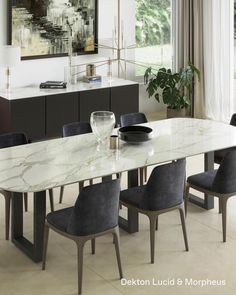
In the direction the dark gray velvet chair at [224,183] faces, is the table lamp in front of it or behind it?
in front

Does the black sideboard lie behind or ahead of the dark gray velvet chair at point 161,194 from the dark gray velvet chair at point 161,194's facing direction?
ahead

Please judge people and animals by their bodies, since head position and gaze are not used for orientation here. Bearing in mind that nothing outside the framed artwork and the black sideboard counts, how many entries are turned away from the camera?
0

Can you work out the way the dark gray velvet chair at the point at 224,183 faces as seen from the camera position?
facing away from the viewer and to the left of the viewer

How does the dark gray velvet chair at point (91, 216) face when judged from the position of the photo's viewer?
facing away from the viewer and to the left of the viewer

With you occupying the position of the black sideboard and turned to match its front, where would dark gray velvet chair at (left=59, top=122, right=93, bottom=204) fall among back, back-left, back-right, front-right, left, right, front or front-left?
front-right

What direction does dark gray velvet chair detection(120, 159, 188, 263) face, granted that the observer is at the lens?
facing away from the viewer and to the left of the viewer

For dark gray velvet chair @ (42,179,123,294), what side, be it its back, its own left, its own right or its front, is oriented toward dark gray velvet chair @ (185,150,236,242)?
right

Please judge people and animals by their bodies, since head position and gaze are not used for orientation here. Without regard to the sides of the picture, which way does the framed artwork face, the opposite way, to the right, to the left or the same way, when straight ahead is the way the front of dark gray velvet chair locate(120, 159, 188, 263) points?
the opposite way

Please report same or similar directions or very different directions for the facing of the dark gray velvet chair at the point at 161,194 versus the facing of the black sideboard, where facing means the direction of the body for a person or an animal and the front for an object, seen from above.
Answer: very different directions
